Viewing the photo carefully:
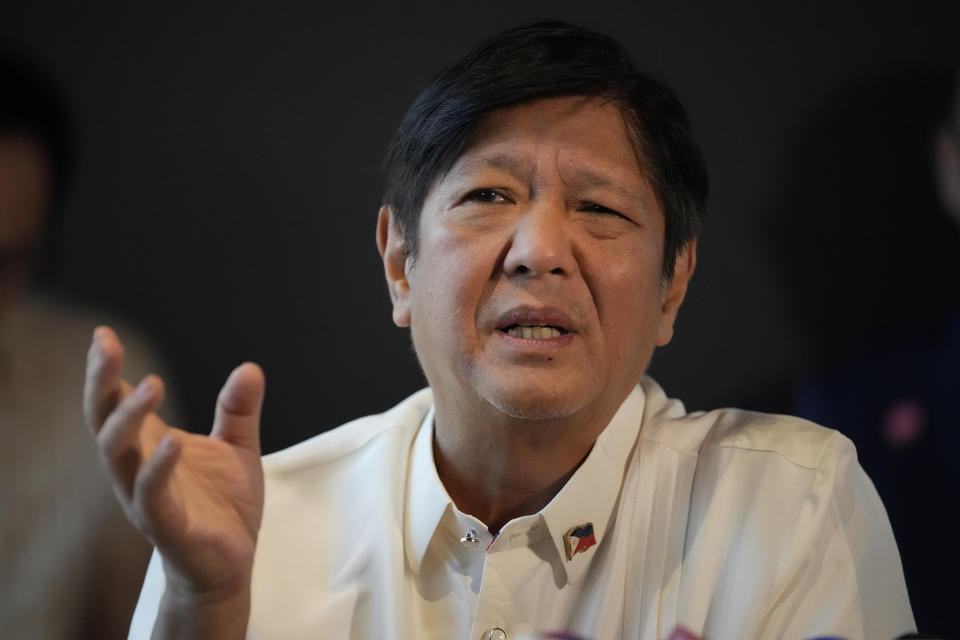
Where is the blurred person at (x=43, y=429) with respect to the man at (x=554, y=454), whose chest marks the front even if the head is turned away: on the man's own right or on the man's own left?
on the man's own right

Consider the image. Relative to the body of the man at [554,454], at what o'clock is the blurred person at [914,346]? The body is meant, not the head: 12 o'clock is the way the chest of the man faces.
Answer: The blurred person is roughly at 8 o'clock from the man.

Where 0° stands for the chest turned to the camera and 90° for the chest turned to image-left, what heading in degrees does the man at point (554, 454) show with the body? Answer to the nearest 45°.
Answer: approximately 0°
